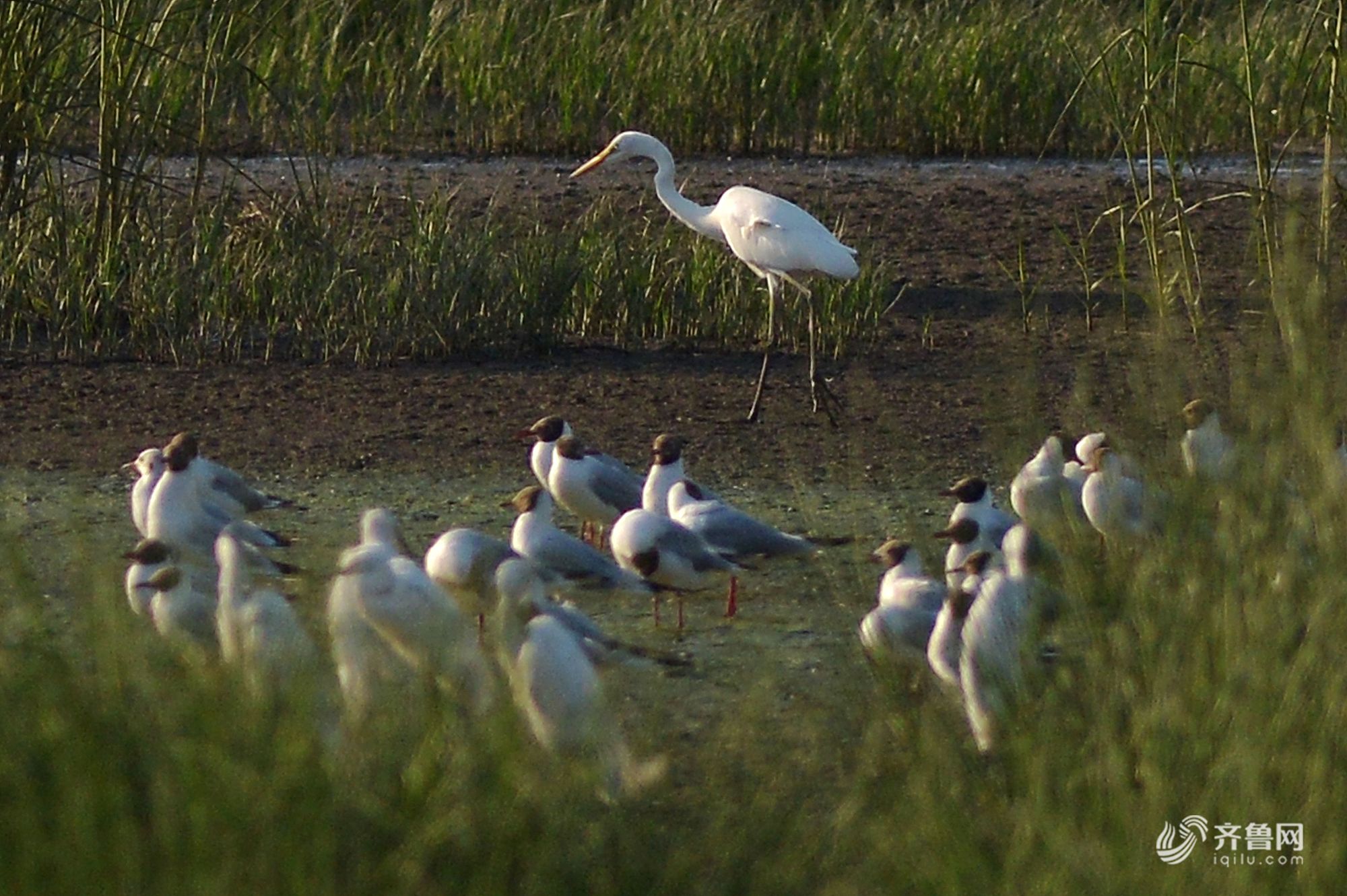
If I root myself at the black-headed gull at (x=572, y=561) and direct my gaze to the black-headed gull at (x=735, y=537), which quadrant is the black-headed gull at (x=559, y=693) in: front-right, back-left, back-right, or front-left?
back-right

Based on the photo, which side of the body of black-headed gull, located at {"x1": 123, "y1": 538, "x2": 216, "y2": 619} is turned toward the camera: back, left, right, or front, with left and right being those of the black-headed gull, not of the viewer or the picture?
left

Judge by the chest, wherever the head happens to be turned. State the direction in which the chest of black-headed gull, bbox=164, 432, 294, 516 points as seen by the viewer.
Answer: to the viewer's left

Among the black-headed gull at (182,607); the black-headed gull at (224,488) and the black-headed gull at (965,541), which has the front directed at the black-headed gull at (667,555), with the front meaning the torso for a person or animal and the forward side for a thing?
the black-headed gull at (965,541)

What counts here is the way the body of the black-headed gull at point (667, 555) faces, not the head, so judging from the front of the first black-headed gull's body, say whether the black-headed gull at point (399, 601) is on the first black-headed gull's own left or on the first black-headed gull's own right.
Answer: on the first black-headed gull's own left

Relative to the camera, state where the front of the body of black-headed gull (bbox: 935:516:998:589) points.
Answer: to the viewer's left

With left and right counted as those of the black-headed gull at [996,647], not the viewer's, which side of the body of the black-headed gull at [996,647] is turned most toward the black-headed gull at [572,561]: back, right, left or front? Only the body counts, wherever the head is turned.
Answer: left

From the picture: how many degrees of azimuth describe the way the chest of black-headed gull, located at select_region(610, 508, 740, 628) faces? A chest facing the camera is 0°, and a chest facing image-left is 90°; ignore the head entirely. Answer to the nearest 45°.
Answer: approximately 90°

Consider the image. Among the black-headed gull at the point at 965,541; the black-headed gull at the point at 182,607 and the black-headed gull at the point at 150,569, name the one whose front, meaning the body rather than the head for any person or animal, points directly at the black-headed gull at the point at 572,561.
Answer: the black-headed gull at the point at 965,541

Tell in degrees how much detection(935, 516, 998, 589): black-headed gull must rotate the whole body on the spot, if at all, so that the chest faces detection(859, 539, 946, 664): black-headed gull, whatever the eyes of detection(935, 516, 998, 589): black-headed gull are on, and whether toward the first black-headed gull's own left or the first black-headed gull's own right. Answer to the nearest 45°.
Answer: approximately 90° to the first black-headed gull's own left

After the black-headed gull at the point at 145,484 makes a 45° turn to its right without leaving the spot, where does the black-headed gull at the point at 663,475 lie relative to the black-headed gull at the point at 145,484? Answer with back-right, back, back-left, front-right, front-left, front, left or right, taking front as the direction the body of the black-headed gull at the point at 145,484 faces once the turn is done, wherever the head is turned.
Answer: back-right

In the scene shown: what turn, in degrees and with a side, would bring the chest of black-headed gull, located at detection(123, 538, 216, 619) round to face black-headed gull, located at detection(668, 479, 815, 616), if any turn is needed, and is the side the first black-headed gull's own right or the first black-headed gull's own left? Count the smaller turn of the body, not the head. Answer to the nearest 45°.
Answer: approximately 180°

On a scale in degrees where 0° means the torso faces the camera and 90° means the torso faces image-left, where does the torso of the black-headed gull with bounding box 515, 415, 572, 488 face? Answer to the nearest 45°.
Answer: approximately 90°
